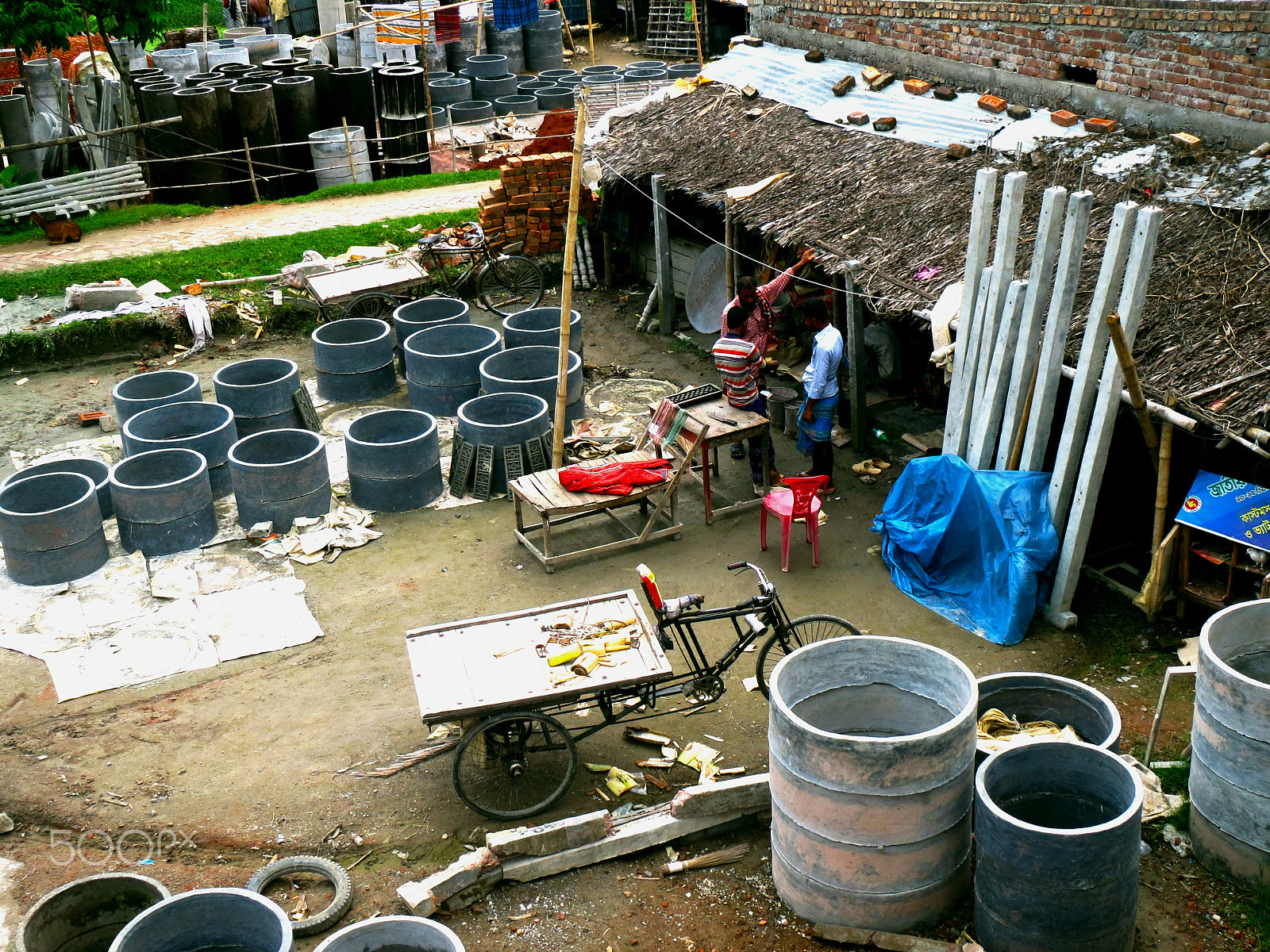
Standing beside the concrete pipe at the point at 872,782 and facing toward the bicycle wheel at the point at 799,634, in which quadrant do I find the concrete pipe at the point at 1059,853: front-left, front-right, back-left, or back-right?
back-right

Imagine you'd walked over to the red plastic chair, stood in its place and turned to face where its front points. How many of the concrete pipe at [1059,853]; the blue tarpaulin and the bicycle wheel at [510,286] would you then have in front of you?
1
